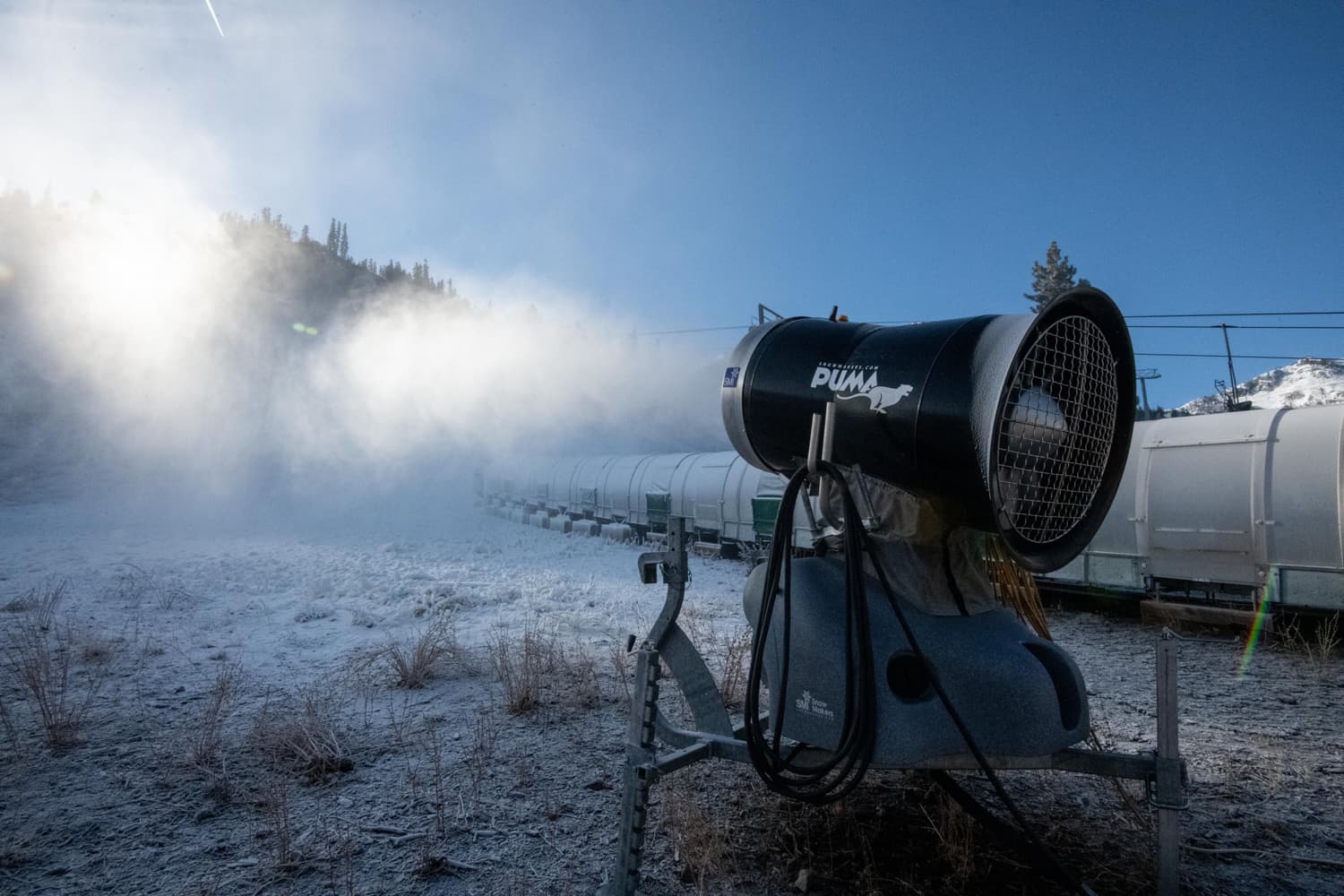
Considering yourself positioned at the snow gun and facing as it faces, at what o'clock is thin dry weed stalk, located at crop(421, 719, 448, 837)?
The thin dry weed stalk is roughly at 11 o'clock from the snow gun.

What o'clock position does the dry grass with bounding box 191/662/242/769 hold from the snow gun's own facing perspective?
The dry grass is roughly at 11 o'clock from the snow gun.

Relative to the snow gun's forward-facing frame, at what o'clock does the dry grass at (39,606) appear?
The dry grass is roughly at 11 o'clock from the snow gun.

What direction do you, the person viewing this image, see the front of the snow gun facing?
facing away from the viewer and to the left of the viewer

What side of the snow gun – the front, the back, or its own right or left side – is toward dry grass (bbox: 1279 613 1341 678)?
right
